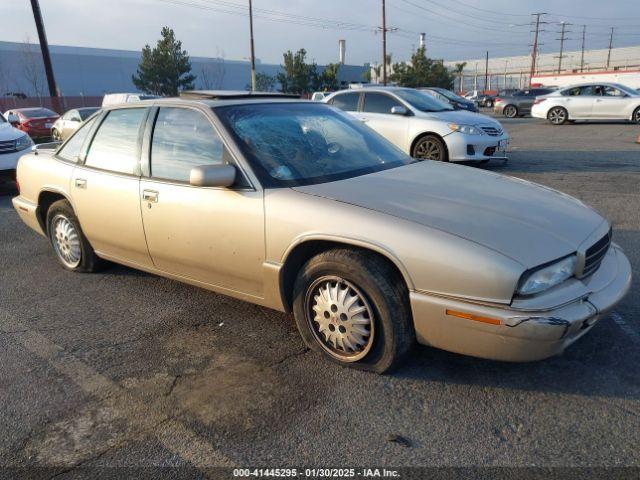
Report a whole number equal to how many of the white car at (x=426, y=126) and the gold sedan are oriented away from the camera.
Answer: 0

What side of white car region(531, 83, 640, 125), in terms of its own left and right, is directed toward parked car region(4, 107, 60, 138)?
back

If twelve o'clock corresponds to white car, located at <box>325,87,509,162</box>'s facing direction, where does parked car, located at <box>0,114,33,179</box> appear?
The parked car is roughly at 4 o'clock from the white car.

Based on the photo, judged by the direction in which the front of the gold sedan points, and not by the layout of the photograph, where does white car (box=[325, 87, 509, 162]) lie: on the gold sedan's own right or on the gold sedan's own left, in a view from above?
on the gold sedan's own left

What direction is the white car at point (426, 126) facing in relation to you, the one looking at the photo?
facing the viewer and to the right of the viewer

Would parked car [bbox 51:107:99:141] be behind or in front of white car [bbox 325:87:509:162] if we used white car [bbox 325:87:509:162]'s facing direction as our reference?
behind

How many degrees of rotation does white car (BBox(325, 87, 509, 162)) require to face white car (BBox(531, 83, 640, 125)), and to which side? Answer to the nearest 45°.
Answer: approximately 90° to its left

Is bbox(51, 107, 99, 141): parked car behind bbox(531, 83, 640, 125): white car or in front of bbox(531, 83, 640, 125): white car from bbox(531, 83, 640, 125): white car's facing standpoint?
behind

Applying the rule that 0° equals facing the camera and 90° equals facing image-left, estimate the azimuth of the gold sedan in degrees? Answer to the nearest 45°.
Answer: approximately 315°

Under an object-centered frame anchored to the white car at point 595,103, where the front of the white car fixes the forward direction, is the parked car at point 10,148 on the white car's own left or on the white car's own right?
on the white car's own right

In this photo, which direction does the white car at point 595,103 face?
to the viewer's right
